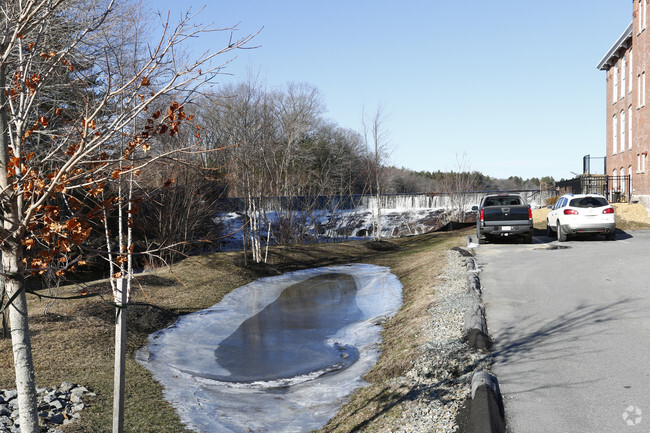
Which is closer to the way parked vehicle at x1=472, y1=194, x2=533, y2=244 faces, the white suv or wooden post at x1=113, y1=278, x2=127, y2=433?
the white suv

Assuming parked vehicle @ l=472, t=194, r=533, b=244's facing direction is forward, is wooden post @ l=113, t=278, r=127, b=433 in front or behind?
behind

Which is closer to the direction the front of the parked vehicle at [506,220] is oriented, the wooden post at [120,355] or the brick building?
the brick building

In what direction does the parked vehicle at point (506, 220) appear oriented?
away from the camera

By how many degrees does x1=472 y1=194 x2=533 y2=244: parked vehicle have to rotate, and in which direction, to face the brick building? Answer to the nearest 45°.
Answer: approximately 45° to its right

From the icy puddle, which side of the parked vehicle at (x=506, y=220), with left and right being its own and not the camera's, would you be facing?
back

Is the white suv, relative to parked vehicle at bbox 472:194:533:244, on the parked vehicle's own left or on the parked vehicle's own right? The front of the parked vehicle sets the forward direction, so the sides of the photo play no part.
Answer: on the parked vehicle's own right
